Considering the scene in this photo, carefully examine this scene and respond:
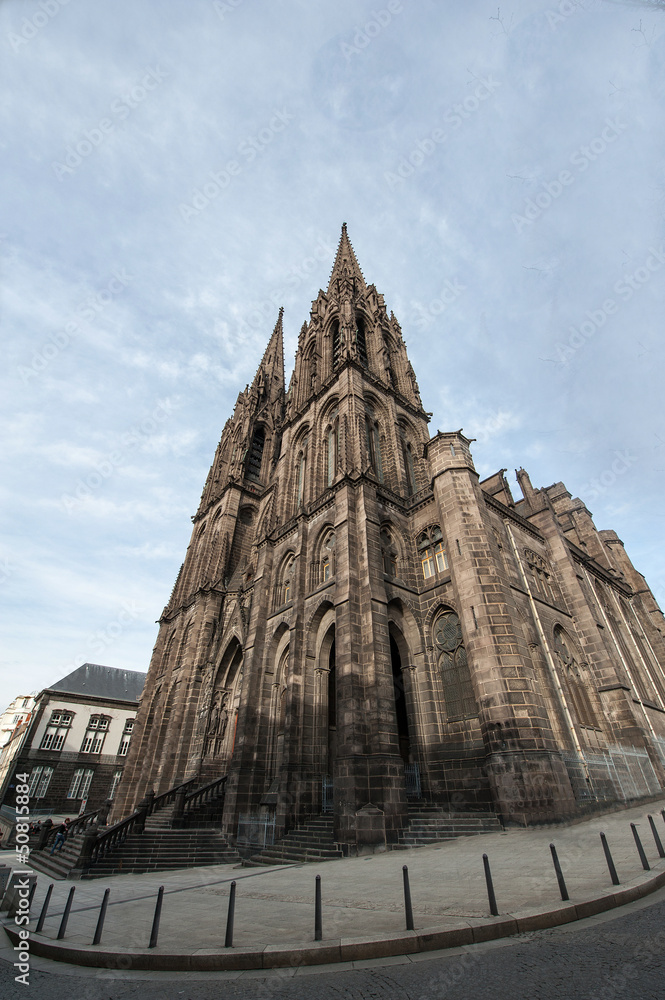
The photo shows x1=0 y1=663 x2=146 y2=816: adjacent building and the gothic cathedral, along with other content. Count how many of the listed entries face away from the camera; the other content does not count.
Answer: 0

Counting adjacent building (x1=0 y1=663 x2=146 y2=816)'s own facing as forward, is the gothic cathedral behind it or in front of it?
in front

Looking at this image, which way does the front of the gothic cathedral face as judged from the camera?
facing the viewer and to the left of the viewer

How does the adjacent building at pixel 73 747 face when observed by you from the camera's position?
facing the viewer

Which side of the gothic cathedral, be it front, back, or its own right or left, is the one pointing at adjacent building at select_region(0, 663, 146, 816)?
right

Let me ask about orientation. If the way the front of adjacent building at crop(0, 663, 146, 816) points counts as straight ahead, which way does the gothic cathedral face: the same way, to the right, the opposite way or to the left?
to the right

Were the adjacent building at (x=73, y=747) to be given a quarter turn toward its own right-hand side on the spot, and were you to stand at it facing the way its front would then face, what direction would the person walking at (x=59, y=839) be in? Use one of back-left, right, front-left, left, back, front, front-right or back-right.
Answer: left
